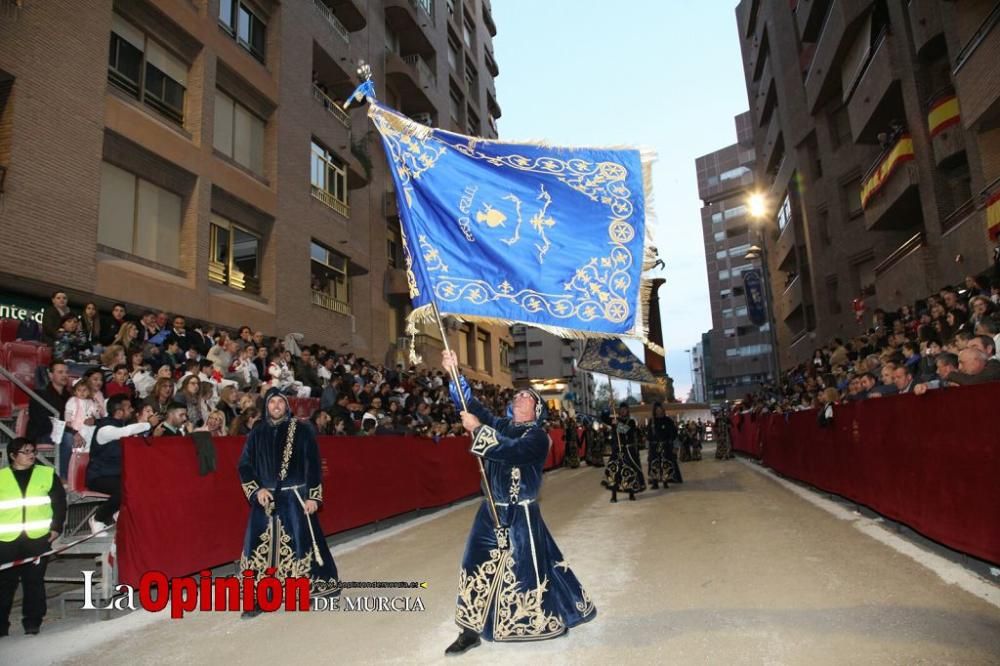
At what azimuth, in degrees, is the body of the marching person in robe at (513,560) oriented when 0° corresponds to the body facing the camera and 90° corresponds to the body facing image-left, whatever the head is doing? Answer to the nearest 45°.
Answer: approximately 45°

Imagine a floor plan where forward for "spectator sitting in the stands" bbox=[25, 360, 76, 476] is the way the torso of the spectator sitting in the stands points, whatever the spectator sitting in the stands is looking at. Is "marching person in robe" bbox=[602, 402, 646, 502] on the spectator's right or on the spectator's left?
on the spectator's left

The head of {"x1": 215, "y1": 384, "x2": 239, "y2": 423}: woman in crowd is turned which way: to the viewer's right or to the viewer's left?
to the viewer's right

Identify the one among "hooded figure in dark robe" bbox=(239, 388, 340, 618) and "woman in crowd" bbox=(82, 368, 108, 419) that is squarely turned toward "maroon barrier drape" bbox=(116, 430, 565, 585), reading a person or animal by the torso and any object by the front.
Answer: the woman in crowd

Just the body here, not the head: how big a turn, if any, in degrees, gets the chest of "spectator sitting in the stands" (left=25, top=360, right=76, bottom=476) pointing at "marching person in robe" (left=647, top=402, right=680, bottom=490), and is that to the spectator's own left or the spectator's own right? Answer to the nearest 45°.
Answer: approximately 45° to the spectator's own left

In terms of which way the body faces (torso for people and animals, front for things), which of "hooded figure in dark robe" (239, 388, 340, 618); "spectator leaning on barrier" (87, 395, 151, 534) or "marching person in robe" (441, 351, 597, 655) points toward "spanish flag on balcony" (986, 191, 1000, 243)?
the spectator leaning on barrier

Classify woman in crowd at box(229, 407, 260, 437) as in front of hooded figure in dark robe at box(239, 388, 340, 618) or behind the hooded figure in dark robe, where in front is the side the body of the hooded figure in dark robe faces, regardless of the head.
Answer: behind

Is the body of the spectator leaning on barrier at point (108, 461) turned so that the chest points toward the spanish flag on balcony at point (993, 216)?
yes

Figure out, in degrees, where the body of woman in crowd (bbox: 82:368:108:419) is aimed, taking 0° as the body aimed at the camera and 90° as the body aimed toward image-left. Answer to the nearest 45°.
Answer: approximately 315°

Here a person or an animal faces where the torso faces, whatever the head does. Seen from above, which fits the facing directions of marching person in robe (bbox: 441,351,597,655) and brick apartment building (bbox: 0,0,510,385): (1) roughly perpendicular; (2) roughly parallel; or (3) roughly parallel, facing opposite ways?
roughly perpendicular

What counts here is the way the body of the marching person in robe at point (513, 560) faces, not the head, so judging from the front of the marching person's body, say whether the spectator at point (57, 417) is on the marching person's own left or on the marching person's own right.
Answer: on the marching person's own right

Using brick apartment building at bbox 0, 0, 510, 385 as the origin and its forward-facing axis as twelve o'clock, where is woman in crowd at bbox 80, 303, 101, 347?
The woman in crowd is roughly at 2 o'clock from the brick apartment building.

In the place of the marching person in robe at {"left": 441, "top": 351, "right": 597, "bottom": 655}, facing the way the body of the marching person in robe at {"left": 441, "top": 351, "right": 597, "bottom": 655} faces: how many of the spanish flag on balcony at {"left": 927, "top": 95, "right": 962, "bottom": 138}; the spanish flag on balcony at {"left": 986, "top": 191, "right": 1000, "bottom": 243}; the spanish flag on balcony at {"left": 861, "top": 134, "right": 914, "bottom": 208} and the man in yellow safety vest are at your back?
3

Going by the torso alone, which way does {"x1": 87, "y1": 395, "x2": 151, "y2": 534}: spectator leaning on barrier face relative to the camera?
to the viewer's right
